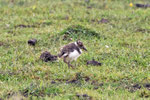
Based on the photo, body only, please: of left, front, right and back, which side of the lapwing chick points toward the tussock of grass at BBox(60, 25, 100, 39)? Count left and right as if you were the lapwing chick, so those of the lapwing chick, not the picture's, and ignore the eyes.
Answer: left

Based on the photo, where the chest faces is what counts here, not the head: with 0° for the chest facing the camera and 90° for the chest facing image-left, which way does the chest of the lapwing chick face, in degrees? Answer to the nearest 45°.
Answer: approximately 270°
